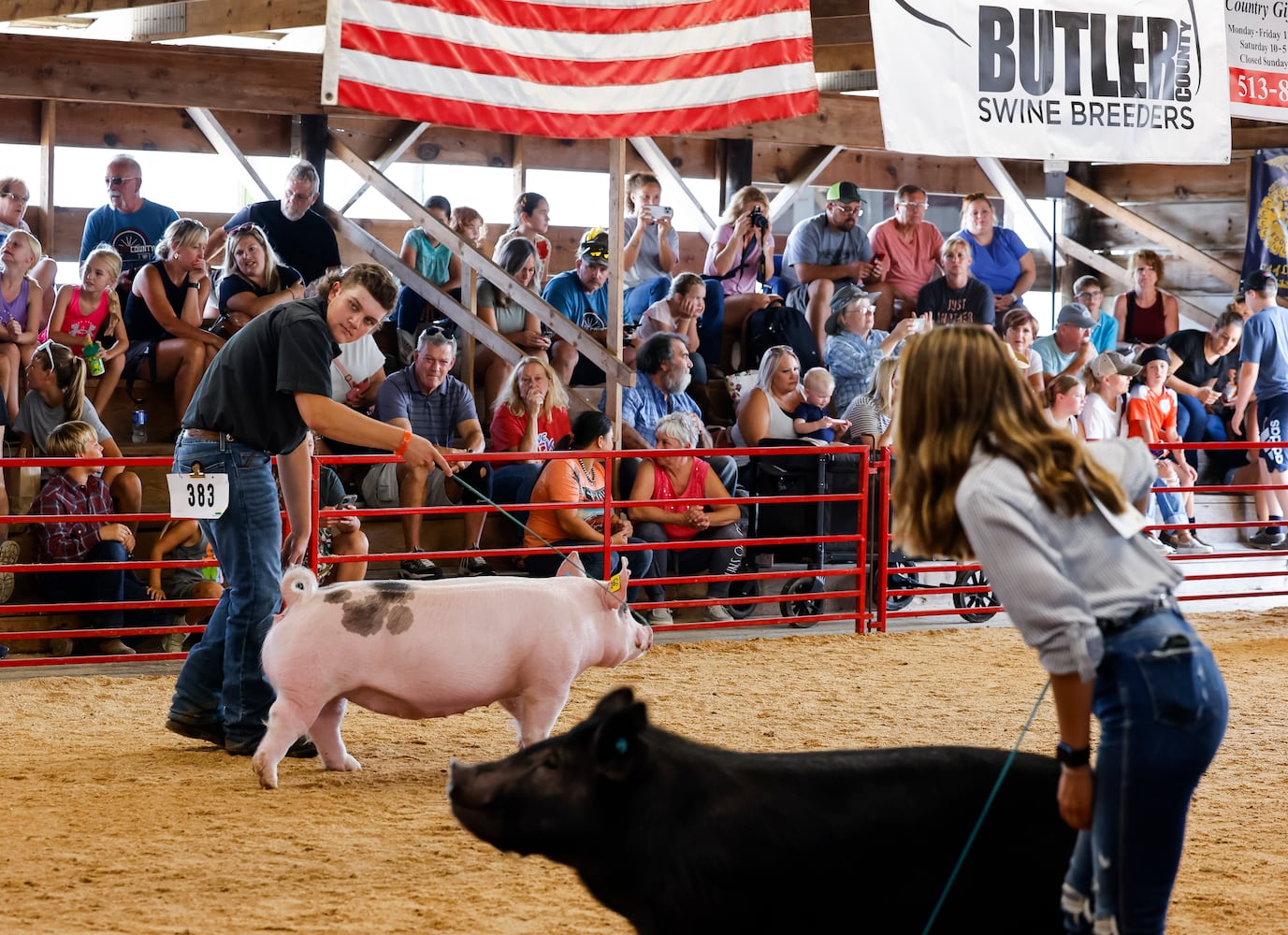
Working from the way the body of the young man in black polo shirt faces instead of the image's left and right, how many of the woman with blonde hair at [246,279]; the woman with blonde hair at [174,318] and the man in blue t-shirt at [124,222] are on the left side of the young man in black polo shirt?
3

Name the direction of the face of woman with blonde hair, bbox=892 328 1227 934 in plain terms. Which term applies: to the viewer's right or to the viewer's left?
to the viewer's left

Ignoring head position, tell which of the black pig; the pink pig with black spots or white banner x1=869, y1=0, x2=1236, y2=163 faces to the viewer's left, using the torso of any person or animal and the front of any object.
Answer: the black pig

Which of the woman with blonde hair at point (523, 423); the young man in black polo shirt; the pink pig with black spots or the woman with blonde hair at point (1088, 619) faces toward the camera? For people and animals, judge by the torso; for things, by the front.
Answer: the woman with blonde hair at point (523, 423)

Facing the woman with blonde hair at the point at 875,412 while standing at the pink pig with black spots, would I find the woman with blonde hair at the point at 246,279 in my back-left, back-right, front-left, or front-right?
front-left

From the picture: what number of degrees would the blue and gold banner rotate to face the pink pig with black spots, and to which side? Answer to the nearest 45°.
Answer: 0° — it already faces it

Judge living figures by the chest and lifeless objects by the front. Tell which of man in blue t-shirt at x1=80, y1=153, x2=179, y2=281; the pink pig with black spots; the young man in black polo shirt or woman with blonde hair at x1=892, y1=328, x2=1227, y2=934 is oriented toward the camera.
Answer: the man in blue t-shirt

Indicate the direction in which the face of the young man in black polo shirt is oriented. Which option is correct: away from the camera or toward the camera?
toward the camera

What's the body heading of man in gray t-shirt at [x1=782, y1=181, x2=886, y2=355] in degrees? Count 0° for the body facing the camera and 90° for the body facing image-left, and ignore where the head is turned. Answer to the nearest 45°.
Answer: approximately 315°

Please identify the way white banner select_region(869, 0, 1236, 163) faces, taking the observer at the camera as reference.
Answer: facing the viewer

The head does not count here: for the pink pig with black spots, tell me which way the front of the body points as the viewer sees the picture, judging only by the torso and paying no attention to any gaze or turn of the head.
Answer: to the viewer's right

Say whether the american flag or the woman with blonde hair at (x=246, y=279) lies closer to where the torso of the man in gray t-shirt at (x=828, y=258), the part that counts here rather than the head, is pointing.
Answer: the american flag

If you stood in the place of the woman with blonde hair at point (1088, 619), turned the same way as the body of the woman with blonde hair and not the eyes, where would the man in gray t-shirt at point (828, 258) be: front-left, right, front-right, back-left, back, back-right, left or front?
front-right

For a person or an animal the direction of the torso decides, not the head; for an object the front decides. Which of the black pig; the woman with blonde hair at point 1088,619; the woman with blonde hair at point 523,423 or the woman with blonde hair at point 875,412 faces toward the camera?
the woman with blonde hair at point 523,423

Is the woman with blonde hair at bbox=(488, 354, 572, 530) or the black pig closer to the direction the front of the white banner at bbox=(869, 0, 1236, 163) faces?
the black pig

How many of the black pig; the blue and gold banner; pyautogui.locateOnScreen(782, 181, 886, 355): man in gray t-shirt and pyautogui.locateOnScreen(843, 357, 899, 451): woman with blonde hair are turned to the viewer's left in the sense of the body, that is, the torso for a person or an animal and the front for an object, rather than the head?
1

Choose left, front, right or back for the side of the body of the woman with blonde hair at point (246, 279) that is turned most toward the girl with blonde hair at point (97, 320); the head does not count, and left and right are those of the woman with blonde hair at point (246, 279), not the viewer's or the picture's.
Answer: right

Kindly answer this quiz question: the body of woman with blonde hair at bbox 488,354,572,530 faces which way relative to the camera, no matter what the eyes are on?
toward the camera

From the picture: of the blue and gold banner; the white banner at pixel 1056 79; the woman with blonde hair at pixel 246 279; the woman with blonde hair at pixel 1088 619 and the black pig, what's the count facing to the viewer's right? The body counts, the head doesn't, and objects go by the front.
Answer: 0
